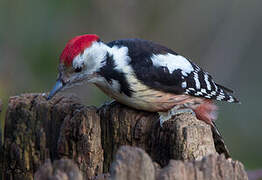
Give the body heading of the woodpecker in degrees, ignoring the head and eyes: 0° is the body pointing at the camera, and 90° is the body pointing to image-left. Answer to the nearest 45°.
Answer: approximately 90°
